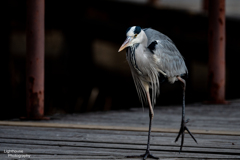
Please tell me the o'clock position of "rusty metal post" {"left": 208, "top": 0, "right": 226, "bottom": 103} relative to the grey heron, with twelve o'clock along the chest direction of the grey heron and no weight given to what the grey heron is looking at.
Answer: The rusty metal post is roughly at 5 o'clock from the grey heron.

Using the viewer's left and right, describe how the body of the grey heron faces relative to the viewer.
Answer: facing the viewer and to the left of the viewer

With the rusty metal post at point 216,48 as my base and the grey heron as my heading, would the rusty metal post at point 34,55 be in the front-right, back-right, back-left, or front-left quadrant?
front-right

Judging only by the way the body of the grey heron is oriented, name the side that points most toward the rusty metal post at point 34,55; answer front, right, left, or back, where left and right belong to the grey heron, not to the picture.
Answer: right

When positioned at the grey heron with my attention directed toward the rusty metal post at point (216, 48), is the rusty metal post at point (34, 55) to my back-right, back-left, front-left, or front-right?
front-left
